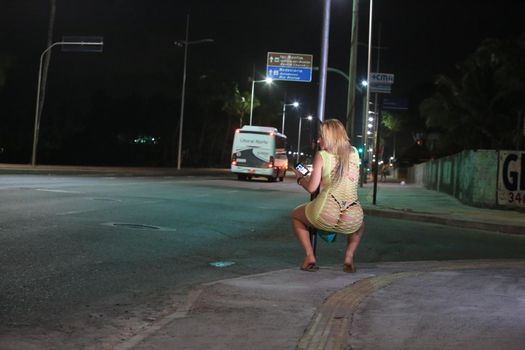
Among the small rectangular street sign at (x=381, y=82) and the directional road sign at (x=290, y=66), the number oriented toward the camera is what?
2

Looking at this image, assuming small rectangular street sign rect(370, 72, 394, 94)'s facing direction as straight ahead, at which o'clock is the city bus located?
The city bus is roughly at 5 o'clock from the small rectangular street sign.

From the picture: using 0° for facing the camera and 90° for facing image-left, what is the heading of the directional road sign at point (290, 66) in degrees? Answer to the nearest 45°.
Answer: approximately 0°
